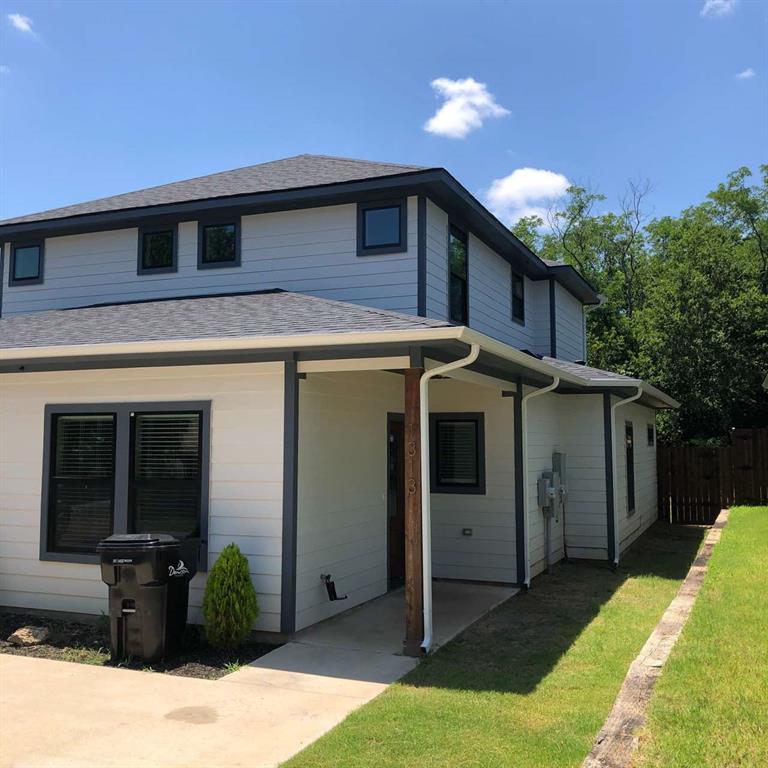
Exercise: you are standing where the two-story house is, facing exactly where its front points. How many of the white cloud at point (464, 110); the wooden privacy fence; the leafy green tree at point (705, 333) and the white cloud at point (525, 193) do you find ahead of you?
0

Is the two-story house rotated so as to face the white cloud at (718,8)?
no

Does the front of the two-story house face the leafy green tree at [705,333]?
no

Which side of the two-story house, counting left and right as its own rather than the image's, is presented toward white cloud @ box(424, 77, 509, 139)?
back

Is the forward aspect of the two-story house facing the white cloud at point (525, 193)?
no

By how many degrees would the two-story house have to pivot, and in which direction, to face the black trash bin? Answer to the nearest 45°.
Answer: approximately 45° to its right

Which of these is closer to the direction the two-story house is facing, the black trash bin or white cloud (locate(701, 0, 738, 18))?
the black trash bin

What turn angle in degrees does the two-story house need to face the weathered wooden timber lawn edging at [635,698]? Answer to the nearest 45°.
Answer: approximately 45° to its left

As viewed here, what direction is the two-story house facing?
toward the camera
